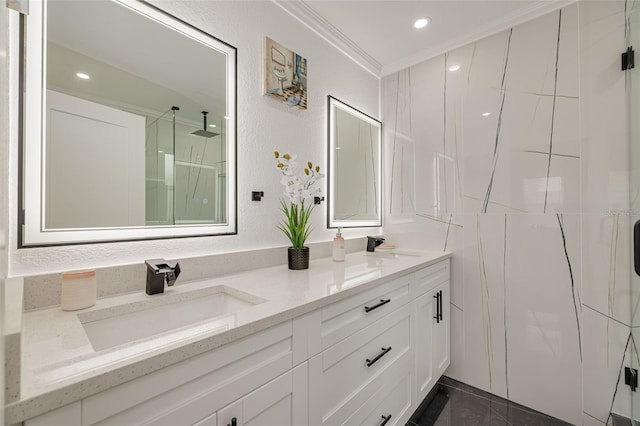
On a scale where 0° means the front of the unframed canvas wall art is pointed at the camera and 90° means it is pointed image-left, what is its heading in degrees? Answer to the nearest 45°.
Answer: approximately 315°

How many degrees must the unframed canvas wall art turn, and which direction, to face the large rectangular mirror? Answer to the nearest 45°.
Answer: approximately 90° to its right
